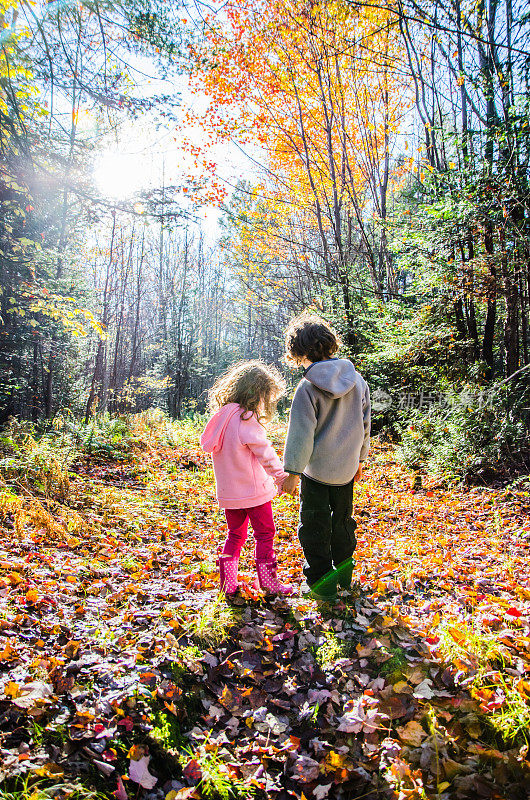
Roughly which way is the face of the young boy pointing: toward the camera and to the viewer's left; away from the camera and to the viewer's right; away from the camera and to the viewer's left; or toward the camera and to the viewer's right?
away from the camera and to the viewer's left

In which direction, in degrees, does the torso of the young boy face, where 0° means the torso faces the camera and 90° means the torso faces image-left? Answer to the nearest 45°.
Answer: approximately 135°

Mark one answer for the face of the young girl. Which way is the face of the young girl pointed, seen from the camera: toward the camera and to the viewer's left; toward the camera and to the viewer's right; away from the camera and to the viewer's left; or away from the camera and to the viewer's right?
away from the camera and to the viewer's right
